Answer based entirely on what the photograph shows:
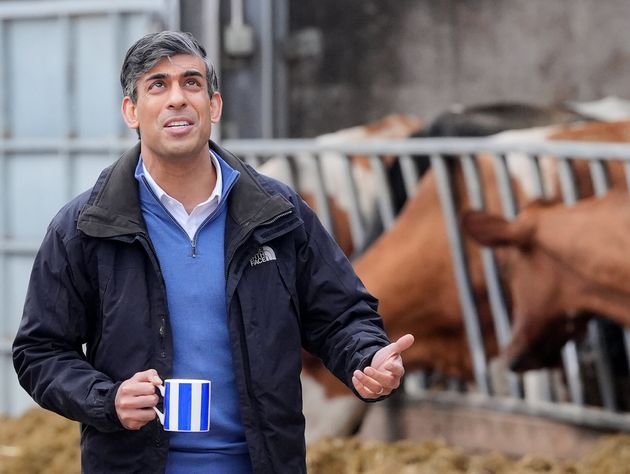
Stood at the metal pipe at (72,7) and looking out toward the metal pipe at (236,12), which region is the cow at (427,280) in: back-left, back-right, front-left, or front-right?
front-right

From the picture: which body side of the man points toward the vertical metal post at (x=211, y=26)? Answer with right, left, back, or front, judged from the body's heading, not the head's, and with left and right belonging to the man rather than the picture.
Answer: back

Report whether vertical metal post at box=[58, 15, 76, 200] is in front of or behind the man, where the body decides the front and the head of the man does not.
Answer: behind

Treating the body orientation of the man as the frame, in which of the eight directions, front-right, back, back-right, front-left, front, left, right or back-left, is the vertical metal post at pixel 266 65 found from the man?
back

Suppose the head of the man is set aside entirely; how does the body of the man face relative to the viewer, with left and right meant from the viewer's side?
facing the viewer

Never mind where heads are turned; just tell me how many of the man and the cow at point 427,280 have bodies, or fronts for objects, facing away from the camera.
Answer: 0

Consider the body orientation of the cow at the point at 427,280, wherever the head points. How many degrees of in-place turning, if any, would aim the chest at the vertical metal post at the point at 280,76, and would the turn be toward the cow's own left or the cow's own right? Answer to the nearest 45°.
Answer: approximately 90° to the cow's own right

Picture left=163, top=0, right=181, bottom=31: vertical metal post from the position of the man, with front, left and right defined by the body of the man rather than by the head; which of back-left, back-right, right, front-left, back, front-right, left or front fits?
back

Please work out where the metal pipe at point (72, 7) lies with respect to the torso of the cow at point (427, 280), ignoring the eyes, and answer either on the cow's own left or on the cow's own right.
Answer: on the cow's own right

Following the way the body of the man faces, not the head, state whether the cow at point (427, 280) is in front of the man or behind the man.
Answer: behind

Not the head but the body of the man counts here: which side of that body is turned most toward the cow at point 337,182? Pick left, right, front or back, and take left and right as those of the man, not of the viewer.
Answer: back

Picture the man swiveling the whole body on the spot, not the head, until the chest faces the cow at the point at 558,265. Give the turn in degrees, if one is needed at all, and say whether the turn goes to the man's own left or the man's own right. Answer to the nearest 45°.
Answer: approximately 135° to the man's own left
